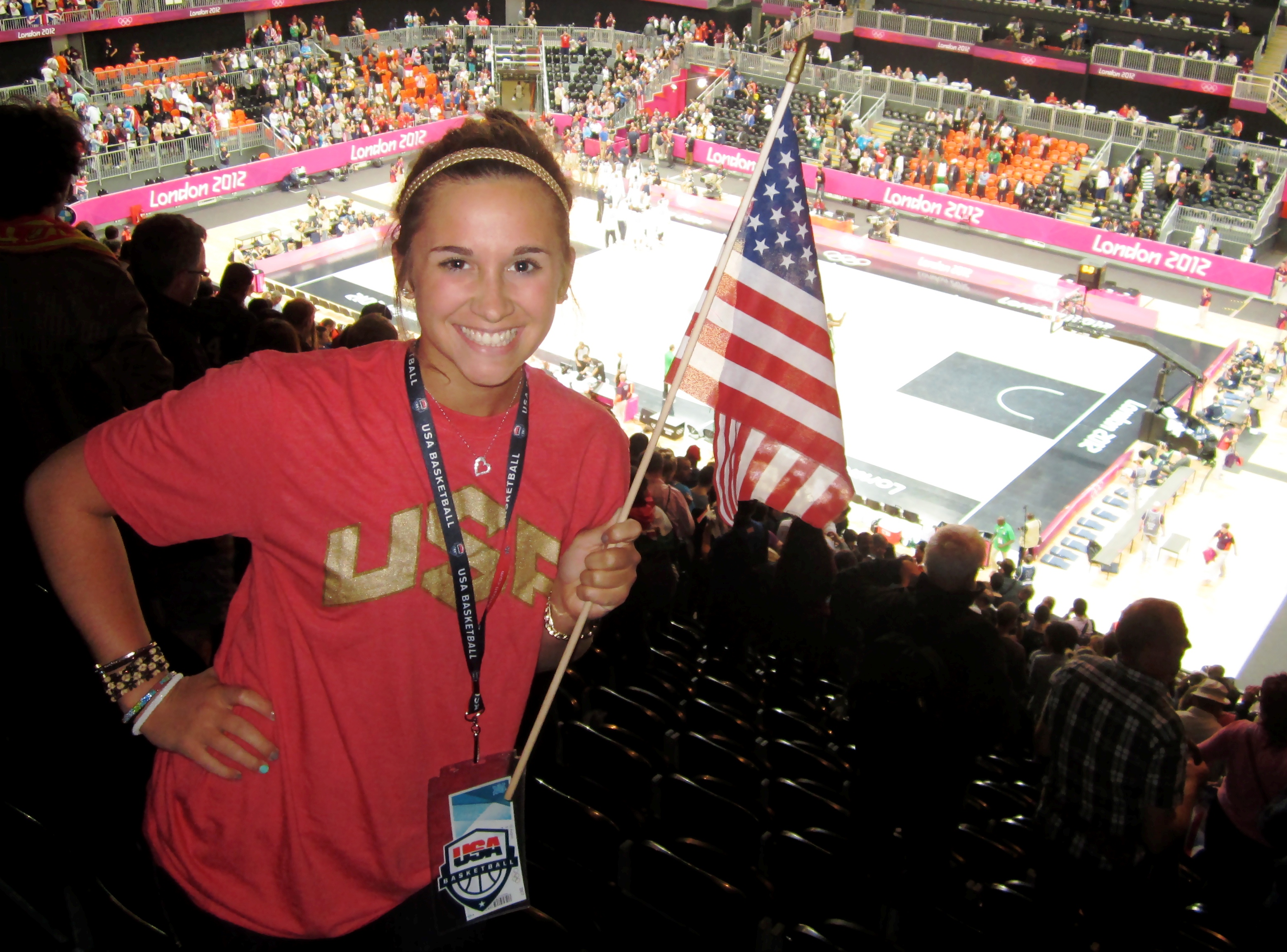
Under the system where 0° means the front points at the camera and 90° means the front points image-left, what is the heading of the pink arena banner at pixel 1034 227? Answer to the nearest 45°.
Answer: approximately 45°

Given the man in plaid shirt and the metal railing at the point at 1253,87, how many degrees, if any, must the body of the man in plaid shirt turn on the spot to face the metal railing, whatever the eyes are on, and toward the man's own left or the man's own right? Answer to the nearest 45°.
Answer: approximately 45° to the man's own left

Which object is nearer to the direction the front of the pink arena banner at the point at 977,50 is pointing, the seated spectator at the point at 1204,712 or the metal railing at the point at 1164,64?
the seated spectator

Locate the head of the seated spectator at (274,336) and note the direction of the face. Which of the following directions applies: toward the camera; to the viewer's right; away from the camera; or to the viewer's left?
away from the camera

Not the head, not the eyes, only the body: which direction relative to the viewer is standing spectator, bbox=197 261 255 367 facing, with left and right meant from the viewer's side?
facing away from the viewer and to the right of the viewer

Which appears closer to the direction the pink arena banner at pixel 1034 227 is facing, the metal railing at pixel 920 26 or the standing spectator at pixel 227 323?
the standing spectator

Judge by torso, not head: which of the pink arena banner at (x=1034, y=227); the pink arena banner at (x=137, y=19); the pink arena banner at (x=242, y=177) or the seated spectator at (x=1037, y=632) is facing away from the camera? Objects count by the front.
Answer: the seated spectator

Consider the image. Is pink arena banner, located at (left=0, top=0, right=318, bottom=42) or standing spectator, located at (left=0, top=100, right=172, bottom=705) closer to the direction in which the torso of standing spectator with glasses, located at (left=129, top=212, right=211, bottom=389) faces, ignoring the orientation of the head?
the pink arena banner

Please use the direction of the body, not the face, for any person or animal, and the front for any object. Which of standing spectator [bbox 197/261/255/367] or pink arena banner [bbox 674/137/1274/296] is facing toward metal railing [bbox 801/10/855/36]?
the standing spectator

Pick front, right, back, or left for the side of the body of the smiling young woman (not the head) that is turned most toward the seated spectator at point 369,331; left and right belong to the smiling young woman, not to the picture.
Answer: back

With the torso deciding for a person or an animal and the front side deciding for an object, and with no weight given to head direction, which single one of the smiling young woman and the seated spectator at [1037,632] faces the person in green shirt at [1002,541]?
the seated spectator

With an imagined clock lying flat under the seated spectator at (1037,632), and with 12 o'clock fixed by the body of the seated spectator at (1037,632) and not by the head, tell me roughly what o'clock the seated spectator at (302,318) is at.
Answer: the seated spectator at (302,318) is roughly at 8 o'clock from the seated spectator at (1037,632).

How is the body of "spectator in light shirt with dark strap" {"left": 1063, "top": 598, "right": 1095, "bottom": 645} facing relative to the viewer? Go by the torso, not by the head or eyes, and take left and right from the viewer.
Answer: facing away from the viewer

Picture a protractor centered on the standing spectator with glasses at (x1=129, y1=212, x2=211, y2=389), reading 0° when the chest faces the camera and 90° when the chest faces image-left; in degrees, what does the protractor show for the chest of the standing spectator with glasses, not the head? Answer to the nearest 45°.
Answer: approximately 225°
